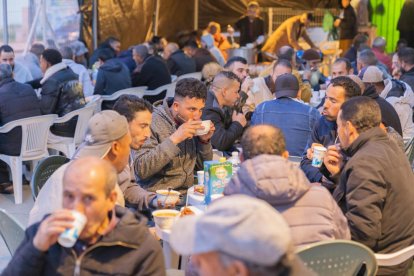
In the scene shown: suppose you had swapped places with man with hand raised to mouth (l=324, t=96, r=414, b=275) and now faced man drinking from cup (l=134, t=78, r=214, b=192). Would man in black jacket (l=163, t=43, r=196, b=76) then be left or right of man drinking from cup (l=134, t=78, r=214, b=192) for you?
right

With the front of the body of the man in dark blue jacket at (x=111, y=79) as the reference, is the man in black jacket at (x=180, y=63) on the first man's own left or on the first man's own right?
on the first man's own right

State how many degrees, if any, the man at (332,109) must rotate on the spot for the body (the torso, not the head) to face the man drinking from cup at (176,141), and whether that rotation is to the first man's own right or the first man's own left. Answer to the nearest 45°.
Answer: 0° — they already face them

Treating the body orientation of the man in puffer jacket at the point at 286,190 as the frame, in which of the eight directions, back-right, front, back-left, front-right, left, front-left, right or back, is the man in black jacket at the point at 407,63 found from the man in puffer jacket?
front-right

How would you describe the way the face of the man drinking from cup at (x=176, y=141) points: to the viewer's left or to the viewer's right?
to the viewer's right

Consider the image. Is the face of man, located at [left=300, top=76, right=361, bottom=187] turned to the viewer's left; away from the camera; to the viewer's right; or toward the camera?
to the viewer's left

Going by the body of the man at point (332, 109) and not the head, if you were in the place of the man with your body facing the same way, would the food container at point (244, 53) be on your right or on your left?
on your right
